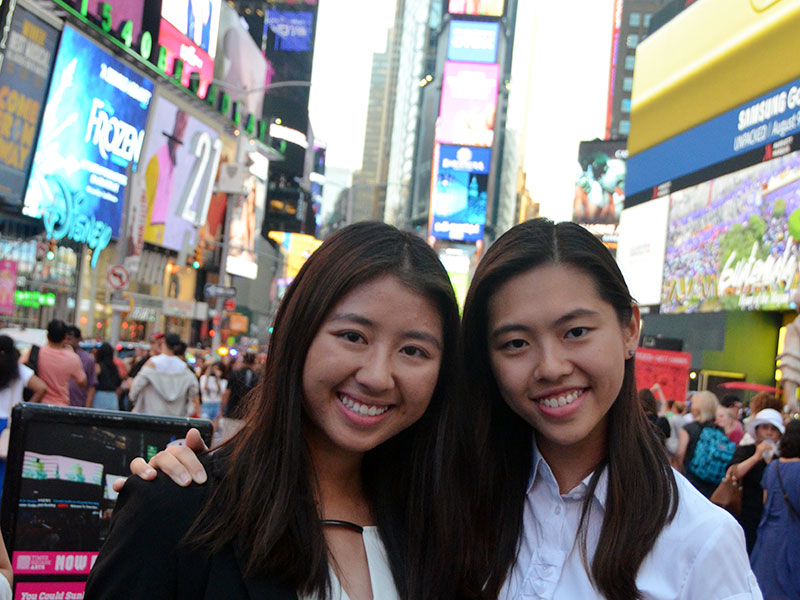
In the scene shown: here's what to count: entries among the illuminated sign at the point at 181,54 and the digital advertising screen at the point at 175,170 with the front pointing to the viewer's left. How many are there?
0

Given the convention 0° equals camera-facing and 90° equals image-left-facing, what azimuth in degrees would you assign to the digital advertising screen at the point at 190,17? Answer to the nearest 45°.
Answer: approximately 315°

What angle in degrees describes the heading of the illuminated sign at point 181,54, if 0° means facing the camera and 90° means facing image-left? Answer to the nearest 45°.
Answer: approximately 315°

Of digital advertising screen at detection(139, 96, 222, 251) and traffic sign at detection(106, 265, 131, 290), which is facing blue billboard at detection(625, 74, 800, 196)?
the digital advertising screen

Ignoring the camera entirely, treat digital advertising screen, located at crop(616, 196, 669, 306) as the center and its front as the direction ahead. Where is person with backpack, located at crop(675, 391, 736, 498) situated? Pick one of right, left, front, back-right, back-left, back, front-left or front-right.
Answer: front-left

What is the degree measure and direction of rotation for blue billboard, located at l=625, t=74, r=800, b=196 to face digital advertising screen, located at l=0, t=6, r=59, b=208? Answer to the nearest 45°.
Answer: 0° — it already faces it

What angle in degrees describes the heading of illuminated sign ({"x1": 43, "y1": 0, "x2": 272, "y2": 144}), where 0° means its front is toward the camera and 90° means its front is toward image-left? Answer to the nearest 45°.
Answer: approximately 315°

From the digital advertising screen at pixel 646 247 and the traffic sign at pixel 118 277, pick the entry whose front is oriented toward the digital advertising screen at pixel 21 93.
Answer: the digital advertising screen at pixel 646 247
